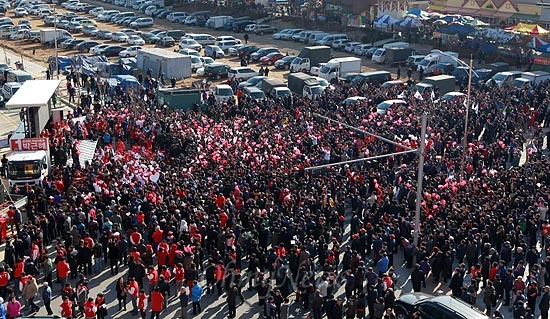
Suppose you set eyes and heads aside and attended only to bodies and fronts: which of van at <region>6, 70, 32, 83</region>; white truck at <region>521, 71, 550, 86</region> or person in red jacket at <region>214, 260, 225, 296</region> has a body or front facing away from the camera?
the person in red jacket

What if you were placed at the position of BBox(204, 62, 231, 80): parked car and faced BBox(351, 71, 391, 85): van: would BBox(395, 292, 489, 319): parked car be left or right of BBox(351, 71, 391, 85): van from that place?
right

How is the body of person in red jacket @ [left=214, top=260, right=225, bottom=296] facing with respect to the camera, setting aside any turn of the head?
away from the camera

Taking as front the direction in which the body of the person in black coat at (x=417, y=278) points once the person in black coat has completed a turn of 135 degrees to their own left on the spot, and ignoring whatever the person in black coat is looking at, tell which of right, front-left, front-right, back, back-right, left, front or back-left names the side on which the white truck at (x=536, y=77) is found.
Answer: back-right

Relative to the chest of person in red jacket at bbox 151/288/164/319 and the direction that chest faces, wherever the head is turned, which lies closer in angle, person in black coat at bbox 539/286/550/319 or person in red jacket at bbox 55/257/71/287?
the person in red jacket

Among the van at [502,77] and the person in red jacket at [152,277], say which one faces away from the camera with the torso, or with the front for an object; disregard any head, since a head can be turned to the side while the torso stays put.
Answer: the person in red jacket

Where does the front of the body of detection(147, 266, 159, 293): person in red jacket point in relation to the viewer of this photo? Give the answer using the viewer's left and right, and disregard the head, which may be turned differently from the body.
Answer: facing away from the viewer

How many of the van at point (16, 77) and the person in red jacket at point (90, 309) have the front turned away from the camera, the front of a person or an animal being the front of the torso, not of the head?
1

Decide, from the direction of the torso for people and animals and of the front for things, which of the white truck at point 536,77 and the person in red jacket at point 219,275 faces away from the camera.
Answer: the person in red jacket

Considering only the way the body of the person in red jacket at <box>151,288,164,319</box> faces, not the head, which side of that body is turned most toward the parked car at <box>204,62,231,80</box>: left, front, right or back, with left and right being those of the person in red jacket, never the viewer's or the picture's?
front

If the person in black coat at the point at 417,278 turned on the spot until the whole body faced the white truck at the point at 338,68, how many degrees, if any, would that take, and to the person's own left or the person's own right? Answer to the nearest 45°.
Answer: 0° — they already face it

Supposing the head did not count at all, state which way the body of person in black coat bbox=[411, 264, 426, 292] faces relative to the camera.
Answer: away from the camera

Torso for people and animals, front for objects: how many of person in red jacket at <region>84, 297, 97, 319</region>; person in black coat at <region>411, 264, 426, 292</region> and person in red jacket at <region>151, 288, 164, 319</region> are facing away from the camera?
3

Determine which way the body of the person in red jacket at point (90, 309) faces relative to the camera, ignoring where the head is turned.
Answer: away from the camera

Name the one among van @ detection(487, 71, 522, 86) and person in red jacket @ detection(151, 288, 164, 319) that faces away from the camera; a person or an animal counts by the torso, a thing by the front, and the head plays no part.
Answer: the person in red jacket

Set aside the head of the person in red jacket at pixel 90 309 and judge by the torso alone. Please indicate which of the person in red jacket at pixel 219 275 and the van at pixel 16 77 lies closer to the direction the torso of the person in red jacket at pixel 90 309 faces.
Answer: the van

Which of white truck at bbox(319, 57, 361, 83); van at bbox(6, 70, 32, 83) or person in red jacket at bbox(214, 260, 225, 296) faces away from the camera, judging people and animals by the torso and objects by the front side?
the person in red jacket

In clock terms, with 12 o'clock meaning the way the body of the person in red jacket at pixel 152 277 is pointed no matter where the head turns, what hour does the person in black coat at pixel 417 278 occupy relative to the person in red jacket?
The person in black coat is roughly at 3 o'clock from the person in red jacket.

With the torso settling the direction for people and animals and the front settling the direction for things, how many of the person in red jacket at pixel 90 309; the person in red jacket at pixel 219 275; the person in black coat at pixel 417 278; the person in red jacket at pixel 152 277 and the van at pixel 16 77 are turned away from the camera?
4

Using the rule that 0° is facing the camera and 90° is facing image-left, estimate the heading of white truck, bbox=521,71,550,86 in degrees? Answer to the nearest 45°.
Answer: approximately 45°

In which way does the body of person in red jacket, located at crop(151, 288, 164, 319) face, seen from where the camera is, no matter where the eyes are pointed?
away from the camera
